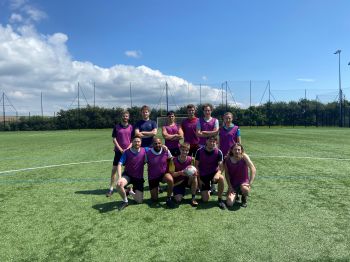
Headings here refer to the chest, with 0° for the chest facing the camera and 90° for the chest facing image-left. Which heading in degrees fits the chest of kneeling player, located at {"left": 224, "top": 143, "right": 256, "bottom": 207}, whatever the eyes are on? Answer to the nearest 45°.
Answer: approximately 0°

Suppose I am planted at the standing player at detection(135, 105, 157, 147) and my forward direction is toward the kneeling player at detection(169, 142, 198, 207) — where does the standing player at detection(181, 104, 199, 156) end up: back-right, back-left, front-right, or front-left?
front-left

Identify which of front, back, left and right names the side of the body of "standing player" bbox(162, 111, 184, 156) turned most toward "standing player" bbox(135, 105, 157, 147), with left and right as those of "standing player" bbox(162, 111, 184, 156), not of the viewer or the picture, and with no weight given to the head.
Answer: right

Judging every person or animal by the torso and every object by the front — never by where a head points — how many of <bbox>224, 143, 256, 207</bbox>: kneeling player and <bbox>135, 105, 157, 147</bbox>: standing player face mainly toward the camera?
2

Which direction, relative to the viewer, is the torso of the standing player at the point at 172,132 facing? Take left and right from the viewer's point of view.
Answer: facing the viewer

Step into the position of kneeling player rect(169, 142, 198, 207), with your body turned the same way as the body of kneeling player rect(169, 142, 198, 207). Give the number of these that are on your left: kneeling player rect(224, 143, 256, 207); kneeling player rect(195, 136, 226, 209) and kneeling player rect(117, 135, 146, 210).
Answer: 2

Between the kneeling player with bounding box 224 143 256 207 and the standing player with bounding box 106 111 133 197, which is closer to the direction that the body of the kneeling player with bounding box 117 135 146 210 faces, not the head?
the kneeling player

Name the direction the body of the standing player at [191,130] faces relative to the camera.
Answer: toward the camera

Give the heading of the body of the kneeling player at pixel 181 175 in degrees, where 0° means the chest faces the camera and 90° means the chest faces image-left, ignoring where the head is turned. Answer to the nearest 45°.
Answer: approximately 0°

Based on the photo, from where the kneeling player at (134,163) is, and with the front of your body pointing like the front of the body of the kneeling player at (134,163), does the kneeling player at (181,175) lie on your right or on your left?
on your left

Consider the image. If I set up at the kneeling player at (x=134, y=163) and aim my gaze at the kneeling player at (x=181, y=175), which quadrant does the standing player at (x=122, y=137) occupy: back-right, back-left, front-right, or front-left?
back-left

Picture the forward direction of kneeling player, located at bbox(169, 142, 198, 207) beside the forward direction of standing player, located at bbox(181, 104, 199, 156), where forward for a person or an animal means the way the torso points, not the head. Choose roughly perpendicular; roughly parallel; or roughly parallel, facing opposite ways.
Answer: roughly parallel

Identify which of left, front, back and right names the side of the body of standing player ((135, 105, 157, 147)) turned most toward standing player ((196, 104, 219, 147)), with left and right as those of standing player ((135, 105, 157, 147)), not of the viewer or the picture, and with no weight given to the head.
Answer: left

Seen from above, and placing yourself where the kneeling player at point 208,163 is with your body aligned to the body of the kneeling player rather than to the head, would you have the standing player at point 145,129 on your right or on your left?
on your right

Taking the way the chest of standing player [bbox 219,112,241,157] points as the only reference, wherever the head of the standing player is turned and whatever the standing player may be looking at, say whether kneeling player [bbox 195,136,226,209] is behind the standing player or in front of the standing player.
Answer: in front

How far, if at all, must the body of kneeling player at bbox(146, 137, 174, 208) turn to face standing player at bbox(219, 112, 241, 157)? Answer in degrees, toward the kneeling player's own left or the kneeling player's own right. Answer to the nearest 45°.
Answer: approximately 90° to the kneeling player's own left

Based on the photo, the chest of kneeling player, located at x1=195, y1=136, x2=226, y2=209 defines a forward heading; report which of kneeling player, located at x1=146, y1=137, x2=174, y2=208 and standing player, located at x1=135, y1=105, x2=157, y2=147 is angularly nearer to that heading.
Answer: the kneeling player

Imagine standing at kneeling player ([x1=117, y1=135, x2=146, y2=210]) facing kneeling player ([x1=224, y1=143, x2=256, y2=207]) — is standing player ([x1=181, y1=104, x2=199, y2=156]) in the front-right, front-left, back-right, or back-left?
front-left
